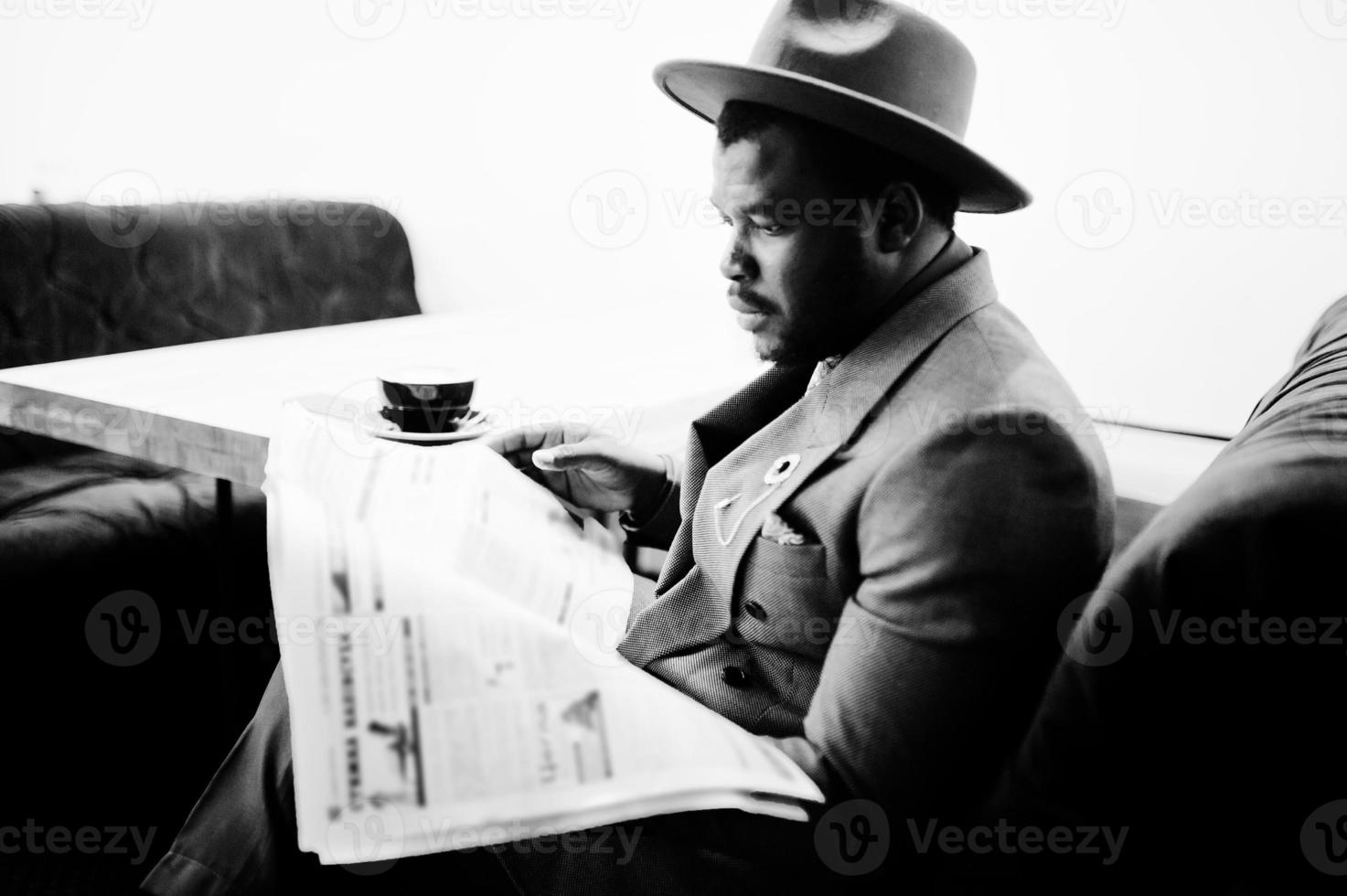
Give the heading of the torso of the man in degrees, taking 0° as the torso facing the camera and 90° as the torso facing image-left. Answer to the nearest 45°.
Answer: approximately 45°

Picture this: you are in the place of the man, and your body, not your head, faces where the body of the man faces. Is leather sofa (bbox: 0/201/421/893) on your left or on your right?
on your right

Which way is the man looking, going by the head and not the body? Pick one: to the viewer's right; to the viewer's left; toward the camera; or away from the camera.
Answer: to the viewer's left
